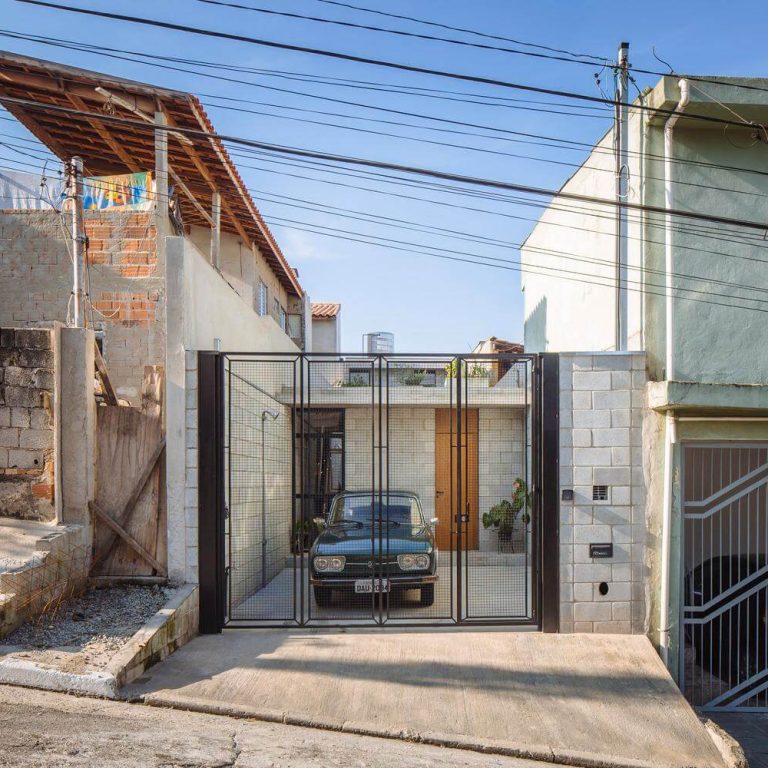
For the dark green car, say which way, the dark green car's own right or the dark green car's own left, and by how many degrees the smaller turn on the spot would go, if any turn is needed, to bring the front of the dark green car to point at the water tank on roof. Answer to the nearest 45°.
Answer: approximately 180°

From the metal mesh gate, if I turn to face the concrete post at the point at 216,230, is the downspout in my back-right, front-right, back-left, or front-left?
back-right

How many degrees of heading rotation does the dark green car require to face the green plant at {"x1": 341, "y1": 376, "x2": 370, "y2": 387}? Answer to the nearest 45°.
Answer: approximately 180°

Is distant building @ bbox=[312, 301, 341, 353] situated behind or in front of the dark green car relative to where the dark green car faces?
behind

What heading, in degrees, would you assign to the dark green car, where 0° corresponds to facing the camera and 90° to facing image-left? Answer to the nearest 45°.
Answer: approximately 0°
